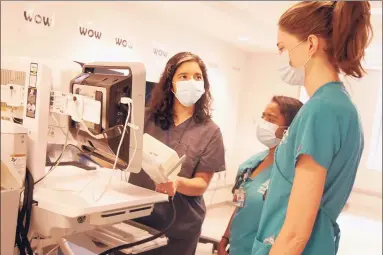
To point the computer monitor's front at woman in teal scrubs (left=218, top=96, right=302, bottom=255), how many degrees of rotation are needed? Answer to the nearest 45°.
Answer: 0° — it already faces them

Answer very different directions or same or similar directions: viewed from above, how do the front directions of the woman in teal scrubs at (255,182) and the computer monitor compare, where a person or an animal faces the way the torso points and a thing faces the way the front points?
very different directions

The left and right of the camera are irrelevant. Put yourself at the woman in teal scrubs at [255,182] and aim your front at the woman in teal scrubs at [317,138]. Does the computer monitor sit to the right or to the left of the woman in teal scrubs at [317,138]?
right

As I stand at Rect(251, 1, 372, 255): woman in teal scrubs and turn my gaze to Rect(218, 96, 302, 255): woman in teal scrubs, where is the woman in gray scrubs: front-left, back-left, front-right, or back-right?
front-left

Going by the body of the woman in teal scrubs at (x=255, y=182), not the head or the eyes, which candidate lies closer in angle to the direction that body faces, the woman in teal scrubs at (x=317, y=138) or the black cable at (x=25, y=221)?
the black cable

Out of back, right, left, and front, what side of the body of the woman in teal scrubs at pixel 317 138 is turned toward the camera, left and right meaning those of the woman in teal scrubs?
left

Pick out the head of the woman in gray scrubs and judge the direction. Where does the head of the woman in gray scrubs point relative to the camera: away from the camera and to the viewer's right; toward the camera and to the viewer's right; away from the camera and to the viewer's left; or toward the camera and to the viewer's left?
toward the camera and to the viewer's right

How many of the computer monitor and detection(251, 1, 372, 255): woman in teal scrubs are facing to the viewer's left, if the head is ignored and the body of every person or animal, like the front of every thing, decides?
1

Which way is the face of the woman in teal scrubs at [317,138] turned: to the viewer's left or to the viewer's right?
to the viewer's left

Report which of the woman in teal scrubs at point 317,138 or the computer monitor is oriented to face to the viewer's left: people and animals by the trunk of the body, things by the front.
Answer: the woman in teal scrubs
